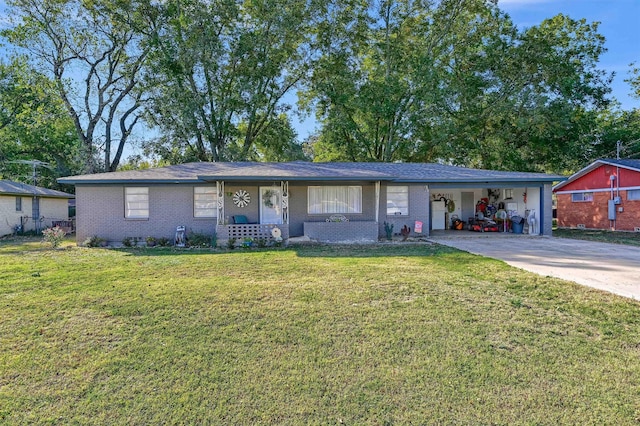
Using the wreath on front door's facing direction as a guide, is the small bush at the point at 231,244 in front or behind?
in front

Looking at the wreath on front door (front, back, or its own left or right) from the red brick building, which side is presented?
left

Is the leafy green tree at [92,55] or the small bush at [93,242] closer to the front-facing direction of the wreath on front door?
the small bush

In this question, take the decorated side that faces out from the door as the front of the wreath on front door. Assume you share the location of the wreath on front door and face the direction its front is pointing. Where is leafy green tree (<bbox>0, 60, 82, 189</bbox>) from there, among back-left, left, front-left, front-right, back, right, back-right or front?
back-right

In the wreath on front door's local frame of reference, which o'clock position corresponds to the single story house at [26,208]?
The single story house is roughly at 4 o'clock from the wreath on front door.

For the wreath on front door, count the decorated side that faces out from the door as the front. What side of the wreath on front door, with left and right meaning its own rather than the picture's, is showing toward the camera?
front

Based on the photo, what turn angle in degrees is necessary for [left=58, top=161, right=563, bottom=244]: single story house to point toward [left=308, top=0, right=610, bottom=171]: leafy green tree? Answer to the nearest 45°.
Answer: approximately 135° to its left
